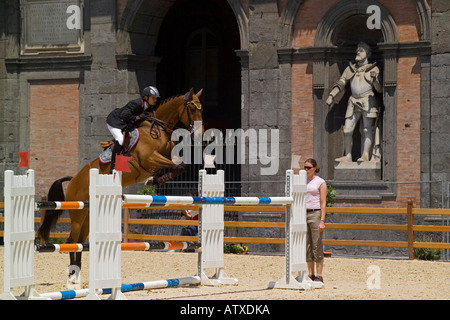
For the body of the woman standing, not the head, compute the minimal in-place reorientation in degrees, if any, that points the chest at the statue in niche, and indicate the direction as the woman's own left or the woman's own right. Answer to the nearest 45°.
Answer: approximately 135° to the woman's own right

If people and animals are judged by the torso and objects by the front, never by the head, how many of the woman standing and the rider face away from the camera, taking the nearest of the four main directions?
0

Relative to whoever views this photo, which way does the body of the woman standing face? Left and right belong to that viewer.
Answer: facing the viewer and to the left of the viewer

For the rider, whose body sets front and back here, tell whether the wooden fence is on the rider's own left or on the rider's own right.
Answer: on the rider's own left

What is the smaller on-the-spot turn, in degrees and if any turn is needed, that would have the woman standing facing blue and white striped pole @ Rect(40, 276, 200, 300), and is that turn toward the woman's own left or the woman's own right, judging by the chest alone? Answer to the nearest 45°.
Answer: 0° — they already face it

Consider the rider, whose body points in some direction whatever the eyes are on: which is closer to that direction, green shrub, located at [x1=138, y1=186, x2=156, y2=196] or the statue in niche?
the statue in niche

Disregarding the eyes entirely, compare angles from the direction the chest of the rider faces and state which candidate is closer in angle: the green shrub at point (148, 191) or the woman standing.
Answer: the woman standing

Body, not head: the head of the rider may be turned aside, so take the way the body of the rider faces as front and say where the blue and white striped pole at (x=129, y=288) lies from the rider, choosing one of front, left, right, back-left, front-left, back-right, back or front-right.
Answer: front-right

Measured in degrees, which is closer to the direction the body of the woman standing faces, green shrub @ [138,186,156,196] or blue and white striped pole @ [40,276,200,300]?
the blue and white striped pole

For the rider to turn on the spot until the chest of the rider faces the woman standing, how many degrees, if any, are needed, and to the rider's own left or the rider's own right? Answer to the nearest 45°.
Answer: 0° — they already face them

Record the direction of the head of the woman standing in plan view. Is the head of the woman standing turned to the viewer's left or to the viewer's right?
to the viewer's left
